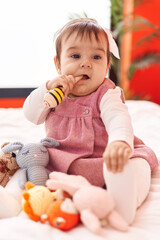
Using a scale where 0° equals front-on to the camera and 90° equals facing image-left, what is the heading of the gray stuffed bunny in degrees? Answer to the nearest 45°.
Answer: approximately 0°
